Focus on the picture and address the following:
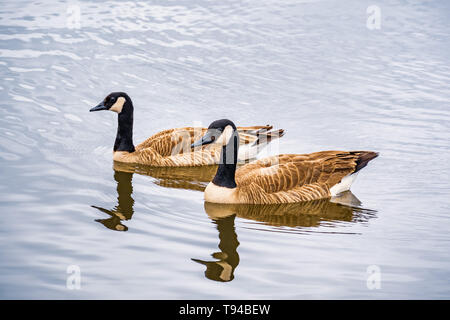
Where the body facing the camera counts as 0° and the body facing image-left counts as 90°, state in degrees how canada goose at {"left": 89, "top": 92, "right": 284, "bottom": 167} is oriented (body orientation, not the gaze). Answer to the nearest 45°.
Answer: approximately 90°

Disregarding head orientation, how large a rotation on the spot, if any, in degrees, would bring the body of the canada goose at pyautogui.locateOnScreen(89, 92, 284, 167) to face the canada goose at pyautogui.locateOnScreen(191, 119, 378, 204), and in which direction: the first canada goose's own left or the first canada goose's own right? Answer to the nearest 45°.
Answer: approximately 135° to the first canada goose's own left

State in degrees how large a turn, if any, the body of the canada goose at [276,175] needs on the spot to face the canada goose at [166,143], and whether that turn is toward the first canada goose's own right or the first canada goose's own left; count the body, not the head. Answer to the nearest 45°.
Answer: approximately 45° to the first canada goose's own right

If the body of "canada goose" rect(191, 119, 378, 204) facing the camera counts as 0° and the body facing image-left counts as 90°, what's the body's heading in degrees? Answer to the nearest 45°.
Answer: approximately 90°

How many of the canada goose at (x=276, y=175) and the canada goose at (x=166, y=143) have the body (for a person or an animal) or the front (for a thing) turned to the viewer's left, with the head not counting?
2
